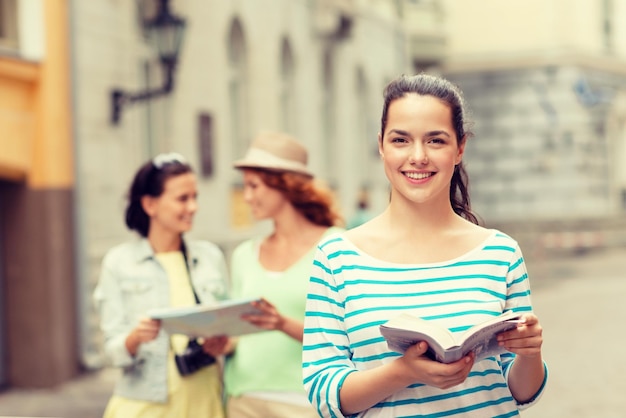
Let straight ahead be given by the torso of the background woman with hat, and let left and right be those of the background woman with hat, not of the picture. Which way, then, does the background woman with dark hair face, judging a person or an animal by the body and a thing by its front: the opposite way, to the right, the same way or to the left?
to the left

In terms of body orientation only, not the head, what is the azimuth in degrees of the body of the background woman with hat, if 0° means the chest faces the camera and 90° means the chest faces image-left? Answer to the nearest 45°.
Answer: approximately 45°

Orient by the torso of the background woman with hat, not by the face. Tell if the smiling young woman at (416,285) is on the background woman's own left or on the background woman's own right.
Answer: on the background woman's own left

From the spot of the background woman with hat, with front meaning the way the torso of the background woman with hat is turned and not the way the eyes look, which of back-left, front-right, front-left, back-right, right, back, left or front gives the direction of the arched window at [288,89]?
back-right

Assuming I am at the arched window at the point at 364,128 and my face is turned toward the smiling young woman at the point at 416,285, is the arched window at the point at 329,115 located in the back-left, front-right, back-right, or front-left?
front-right

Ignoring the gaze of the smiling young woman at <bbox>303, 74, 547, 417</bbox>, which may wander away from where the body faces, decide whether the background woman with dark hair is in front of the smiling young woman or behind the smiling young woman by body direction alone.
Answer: behind

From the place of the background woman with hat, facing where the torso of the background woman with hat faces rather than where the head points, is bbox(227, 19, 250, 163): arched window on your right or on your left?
on your right

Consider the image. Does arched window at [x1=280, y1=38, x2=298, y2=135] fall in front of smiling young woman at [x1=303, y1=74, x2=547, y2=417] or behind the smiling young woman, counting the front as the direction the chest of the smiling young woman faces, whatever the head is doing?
behind

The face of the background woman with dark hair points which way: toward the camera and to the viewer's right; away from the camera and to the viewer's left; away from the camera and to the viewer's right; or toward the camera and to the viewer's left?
toward the camera and to the viewer's right

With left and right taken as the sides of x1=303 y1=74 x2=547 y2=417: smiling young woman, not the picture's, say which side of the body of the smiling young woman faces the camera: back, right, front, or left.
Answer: front

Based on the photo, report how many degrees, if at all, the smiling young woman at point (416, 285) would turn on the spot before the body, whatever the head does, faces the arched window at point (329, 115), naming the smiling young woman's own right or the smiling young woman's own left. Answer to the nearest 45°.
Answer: approximately 180°
